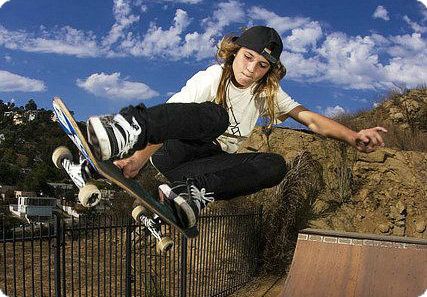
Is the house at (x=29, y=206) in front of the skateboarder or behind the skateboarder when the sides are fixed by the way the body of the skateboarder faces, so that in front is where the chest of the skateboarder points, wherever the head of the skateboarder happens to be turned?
behind

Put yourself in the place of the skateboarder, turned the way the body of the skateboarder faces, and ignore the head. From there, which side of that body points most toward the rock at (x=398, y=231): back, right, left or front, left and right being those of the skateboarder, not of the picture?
back

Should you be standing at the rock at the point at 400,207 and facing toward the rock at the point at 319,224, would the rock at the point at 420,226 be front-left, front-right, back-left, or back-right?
back-left

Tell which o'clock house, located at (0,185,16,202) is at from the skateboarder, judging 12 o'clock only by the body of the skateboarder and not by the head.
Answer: The house is roughly at 5 o'clock from the skateboarder.

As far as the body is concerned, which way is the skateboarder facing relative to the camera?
toward the camera

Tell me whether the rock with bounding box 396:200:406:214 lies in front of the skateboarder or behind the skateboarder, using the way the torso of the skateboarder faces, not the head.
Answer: behind

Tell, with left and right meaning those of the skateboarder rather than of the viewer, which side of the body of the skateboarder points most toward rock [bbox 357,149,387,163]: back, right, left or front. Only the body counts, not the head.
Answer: back
